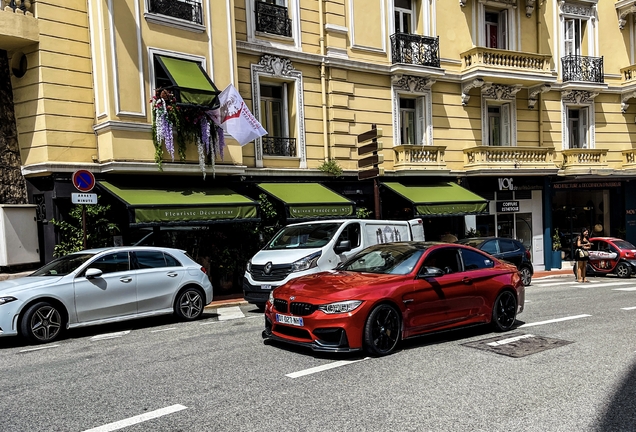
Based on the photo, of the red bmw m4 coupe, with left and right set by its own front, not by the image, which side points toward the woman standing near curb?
back

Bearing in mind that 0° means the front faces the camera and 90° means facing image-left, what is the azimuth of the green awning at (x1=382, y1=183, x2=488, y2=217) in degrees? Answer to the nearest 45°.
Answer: approximately 0°

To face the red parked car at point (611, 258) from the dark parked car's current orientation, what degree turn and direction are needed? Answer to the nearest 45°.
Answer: approximately 180°

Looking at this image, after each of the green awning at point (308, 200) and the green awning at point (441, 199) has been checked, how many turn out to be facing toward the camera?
2

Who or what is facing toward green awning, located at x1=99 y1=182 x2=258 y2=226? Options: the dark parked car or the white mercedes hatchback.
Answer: the dark parked car

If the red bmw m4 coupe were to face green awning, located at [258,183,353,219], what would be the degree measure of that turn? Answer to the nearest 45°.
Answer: approximately 135° to its right

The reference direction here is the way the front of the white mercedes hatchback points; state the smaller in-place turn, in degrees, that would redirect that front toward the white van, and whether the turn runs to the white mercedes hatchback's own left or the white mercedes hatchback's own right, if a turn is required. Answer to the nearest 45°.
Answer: approximately 135° to the white mercedes hatchback's own left

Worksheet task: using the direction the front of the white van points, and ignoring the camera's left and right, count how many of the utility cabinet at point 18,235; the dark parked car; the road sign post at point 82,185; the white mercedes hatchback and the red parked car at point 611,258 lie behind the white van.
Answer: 2

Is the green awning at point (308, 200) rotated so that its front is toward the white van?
yes

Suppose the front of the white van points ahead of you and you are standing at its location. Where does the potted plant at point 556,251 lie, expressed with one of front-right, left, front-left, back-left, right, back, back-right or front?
back

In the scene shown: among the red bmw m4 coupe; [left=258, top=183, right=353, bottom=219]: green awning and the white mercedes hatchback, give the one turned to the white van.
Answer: the green awning

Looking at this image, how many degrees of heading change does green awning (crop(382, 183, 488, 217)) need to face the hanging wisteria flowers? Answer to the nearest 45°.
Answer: approximately 45° to its right

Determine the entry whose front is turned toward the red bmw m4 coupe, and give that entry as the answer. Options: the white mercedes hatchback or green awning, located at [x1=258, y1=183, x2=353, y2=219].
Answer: the green awning

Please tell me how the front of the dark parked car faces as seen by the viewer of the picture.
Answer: facing the viewer and to the left of the viewer
